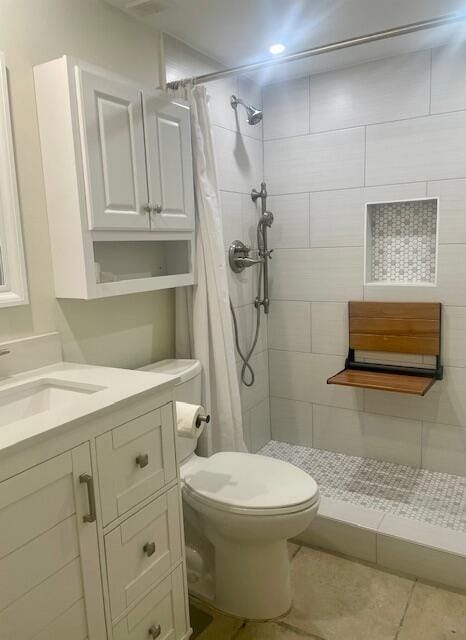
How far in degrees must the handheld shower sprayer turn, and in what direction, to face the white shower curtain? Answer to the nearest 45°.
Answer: approximately 45° to its right

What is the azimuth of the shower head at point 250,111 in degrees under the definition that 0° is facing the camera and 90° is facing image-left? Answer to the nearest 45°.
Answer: approximately 315°

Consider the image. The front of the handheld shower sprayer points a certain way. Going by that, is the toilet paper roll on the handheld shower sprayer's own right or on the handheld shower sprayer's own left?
on the handheld shower sprayer's own right

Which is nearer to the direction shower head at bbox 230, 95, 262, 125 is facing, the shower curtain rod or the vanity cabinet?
the shower curtain rod

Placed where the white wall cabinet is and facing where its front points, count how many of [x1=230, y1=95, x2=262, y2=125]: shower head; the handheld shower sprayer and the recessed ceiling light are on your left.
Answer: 3
